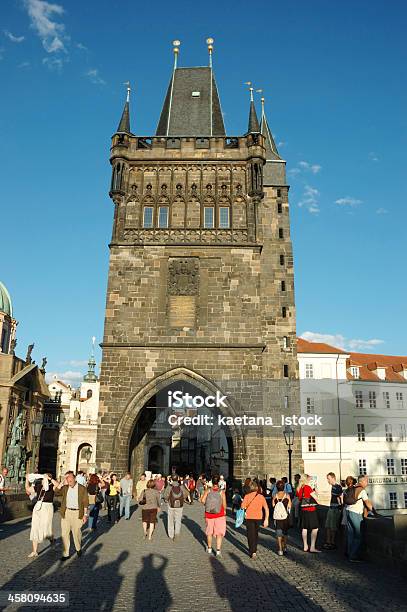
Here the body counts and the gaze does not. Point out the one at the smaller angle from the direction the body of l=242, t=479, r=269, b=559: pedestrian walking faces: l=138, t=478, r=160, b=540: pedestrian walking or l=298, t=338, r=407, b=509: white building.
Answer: the white building

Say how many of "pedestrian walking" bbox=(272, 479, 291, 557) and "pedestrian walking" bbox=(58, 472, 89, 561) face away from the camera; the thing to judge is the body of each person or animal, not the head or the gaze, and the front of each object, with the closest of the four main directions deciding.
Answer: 1

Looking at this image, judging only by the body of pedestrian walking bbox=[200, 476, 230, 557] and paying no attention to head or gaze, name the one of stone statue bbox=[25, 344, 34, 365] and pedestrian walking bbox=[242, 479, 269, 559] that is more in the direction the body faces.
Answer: the stone statue

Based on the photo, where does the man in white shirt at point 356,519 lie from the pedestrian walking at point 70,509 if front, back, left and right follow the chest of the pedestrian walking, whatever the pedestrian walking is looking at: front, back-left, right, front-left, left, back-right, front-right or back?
left

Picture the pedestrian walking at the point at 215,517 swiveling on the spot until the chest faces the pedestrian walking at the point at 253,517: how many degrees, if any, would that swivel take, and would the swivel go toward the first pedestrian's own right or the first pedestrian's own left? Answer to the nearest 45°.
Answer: approximately 90° to the first pedestrian's own right

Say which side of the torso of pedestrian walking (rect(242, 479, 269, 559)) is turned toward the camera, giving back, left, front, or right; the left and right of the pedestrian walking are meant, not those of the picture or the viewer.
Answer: back

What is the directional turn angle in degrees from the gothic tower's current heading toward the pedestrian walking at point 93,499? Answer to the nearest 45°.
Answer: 0° — it already faces them

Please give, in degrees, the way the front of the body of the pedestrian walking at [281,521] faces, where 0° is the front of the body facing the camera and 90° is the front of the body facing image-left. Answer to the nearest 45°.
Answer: approximately 180°

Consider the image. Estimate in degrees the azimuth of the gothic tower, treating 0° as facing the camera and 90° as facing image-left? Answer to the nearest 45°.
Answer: approximately 0°

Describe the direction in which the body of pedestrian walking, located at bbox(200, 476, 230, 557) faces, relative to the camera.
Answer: away from the camera

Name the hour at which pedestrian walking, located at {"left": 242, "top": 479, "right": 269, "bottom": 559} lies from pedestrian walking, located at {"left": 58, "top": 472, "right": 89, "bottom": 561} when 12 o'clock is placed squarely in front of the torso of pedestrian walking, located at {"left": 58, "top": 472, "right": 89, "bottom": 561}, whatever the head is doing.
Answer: pedestrian walking, located at {"left": 242, "top": 479, "right": 269, "bottom": 559} is roughly at 9 o'clock from pedestrian walking, located at {"left": 58, "top": 472, "right": 89, "bottom": 561}.

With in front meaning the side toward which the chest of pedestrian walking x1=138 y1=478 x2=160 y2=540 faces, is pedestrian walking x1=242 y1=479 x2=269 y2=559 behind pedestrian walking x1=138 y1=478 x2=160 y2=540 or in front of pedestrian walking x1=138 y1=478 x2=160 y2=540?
behind
